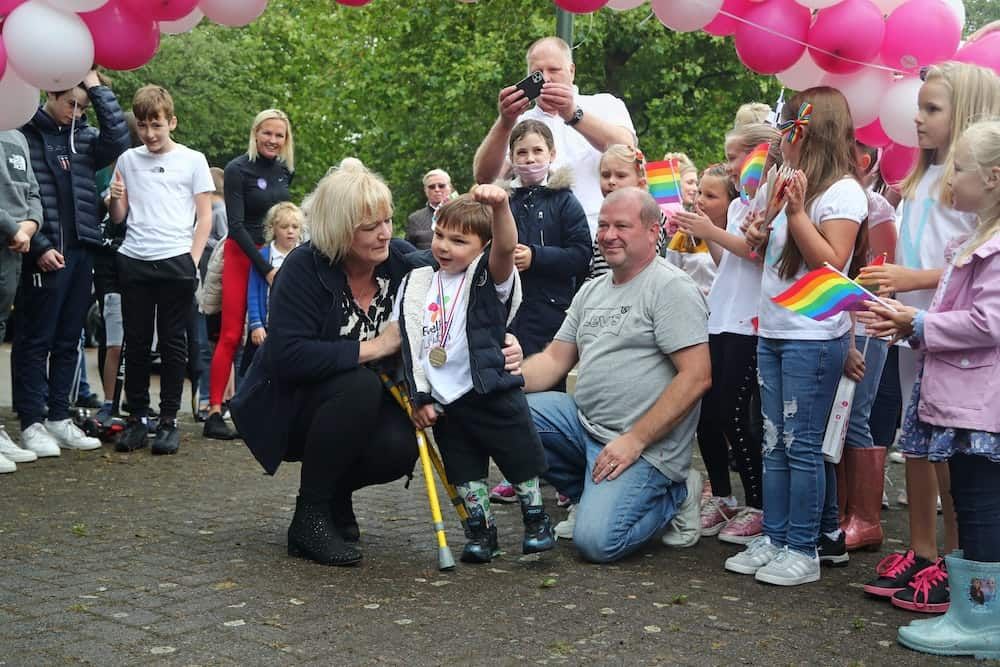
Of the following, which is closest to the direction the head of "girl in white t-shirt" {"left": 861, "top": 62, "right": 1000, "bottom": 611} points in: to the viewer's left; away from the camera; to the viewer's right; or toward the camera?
to the viewer's left

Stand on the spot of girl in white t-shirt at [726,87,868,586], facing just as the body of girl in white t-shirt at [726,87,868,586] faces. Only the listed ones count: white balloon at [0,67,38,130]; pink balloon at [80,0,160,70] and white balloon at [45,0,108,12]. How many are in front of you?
3

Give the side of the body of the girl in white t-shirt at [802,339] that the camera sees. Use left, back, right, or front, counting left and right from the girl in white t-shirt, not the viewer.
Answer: left

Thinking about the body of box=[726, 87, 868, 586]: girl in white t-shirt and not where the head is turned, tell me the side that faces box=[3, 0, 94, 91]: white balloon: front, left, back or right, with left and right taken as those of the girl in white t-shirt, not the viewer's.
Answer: front

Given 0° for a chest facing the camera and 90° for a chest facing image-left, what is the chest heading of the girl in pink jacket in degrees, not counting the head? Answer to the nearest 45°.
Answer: approximately 90°

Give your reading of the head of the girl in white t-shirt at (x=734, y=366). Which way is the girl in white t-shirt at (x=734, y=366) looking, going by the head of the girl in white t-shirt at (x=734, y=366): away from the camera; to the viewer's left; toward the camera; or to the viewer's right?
to the viewer's left

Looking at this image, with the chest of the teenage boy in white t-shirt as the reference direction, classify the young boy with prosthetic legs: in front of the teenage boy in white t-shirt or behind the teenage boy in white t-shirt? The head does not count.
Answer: in front

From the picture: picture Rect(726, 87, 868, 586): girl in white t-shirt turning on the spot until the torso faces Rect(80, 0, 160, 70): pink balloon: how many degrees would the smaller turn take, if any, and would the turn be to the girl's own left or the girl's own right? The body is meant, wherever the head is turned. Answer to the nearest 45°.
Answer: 0° — they already face it

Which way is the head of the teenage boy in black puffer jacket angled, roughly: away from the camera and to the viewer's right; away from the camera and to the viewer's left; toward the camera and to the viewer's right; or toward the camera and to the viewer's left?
toward the camera and to the viewer's right

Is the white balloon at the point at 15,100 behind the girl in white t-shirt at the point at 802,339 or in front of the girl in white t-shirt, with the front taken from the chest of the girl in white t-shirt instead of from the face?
in front

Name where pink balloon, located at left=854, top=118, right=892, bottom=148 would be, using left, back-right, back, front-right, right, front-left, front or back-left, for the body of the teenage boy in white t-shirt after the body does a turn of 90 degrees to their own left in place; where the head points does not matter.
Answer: front-right
